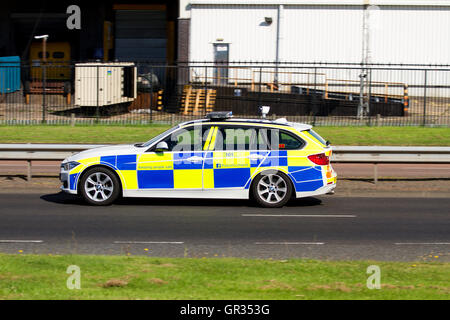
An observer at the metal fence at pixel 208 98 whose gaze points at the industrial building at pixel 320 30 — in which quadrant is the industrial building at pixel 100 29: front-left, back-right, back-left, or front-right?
front-left

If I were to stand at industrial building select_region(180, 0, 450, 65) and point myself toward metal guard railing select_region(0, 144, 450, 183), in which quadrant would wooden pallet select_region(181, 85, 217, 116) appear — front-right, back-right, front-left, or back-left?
front-right

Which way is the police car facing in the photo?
to the viewer's left

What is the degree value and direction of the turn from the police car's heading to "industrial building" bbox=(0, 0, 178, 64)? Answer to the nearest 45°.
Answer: approximately 90° to its right

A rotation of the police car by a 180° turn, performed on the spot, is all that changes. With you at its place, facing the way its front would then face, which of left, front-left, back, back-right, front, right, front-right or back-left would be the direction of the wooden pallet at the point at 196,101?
left

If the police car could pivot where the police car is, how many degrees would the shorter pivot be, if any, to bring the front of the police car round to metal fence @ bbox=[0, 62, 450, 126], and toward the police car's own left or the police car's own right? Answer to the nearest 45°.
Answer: approximately 90° to the police car's own right

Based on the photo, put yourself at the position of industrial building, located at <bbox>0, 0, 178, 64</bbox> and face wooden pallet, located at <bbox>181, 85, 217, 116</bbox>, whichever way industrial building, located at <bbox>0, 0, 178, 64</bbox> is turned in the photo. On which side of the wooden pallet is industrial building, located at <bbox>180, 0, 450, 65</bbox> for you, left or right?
left

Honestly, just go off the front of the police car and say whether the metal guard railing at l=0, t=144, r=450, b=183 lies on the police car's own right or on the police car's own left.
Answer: on the police car's own right

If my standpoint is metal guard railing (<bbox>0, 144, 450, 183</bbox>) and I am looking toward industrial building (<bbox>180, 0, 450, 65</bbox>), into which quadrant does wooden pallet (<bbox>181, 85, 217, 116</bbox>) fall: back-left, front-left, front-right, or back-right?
front-left

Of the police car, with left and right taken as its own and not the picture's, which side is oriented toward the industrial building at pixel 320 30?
right
